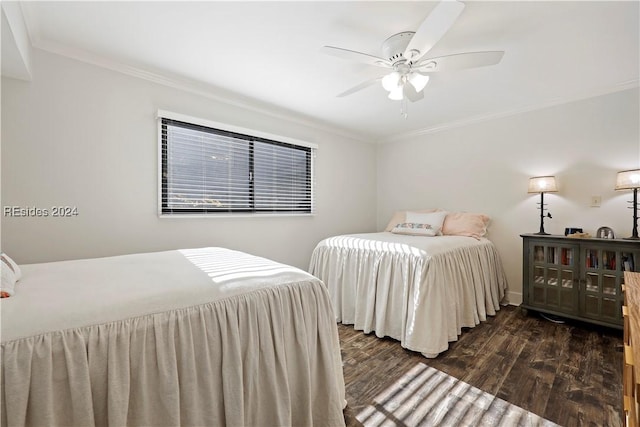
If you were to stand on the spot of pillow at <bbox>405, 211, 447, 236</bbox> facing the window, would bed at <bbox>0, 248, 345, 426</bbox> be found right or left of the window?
left

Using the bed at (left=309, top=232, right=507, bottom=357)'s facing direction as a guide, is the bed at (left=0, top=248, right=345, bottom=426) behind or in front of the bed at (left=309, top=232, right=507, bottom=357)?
in front

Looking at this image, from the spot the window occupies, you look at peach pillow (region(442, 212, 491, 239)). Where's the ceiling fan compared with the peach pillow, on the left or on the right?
right

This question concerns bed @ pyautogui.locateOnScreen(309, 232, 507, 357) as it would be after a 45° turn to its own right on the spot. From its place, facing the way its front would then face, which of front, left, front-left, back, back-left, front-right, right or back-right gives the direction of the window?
front

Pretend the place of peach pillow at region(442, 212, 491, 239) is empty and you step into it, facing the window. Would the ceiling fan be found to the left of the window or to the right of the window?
left

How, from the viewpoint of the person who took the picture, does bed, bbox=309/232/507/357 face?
facing the viewer and to the left of the viewer

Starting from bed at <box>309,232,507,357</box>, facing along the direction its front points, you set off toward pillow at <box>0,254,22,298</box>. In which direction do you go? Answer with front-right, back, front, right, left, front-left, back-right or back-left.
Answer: front

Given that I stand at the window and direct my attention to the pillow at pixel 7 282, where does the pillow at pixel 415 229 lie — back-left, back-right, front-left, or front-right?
back-left
